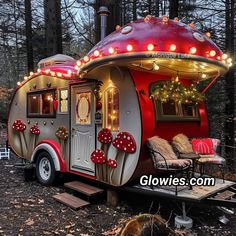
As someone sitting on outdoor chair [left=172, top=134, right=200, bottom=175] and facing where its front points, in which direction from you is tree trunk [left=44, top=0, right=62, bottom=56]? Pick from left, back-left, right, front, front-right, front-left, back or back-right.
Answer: back

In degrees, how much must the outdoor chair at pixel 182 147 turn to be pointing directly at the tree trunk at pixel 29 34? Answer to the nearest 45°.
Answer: approximately 180°

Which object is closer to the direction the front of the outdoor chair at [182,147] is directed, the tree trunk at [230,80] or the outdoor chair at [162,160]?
the outdoor chair

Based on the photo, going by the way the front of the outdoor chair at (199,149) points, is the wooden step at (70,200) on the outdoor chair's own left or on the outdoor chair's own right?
on the outdoor chair's own right
